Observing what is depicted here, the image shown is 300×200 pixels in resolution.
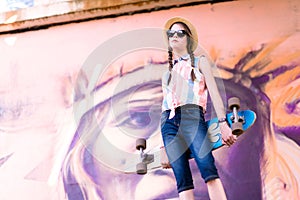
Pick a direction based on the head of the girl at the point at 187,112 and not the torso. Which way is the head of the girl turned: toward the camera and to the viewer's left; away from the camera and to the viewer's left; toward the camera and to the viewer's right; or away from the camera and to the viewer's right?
toward the camera and to the viewer's left
